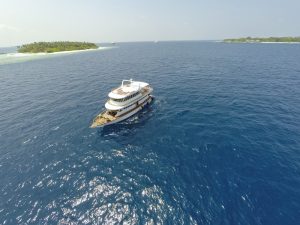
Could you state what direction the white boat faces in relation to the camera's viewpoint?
facing the viewer and to the left of the viewer
